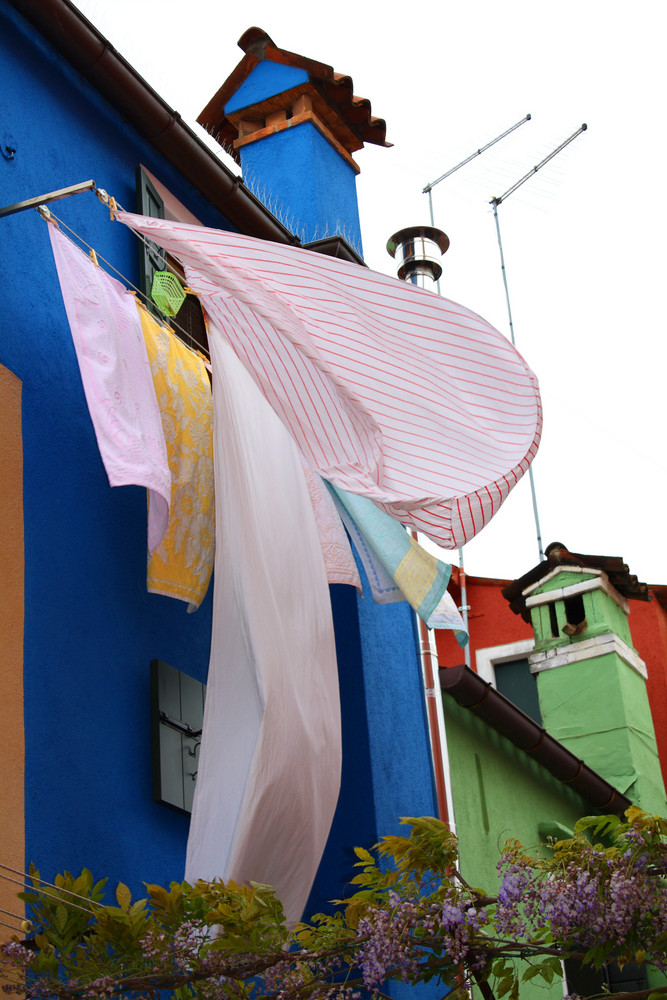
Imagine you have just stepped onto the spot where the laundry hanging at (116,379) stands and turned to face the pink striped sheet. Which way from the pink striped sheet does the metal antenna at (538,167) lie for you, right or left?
left

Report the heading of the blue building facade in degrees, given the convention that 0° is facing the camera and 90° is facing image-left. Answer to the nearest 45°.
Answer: approximately 315°

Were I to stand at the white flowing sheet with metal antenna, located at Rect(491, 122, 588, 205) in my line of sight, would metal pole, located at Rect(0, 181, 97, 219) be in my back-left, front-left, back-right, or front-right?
back-left

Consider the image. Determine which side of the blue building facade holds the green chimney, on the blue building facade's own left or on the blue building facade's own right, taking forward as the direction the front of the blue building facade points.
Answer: on the blue building facade's own left

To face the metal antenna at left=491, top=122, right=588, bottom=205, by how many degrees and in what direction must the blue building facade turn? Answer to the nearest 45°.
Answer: approximately 90° to its left
